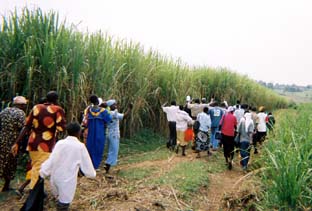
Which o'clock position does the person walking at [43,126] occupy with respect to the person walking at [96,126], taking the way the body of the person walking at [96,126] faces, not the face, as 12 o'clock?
the person walking at [43,126] is roughly at 7 o'clock from the person walking at [96,126].

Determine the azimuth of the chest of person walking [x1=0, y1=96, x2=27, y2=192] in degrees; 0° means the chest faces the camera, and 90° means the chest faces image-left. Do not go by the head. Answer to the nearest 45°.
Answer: approximately 225°

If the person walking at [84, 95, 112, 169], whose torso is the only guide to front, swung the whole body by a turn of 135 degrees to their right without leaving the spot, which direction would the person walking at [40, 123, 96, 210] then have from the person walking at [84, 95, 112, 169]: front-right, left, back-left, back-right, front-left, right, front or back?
front-right

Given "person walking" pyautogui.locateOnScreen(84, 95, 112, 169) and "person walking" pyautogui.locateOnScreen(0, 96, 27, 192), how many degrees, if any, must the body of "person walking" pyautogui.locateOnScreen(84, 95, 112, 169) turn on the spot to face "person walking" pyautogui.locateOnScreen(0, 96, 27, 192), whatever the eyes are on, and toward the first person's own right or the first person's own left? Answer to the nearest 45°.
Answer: approximately 135° to the first person's own left

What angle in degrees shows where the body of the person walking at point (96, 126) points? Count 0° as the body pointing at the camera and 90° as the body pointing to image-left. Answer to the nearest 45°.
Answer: approximately 180°

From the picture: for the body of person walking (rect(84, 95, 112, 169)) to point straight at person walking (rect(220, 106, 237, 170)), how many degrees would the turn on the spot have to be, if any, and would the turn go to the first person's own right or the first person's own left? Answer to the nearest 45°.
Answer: approximately 90° to the first person's own right
